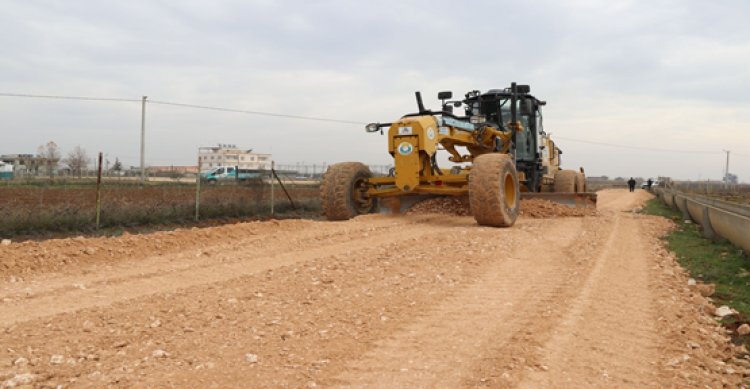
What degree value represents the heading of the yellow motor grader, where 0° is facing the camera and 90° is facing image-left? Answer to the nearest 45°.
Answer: approximately 45°

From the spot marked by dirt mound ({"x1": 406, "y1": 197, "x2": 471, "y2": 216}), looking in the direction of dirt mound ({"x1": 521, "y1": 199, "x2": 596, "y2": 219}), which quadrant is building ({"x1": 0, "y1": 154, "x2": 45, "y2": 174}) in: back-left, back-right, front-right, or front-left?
back-left

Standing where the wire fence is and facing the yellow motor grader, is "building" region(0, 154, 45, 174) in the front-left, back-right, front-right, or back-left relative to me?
back-left

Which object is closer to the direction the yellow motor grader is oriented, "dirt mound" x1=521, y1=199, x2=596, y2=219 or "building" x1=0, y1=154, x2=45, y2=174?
the building

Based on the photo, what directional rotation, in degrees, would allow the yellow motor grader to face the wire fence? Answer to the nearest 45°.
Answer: approximately 45° to its right

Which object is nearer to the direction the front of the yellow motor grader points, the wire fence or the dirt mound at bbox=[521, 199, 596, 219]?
the wire fence

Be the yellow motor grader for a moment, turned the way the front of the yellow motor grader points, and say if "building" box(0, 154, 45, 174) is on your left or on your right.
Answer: on your right
